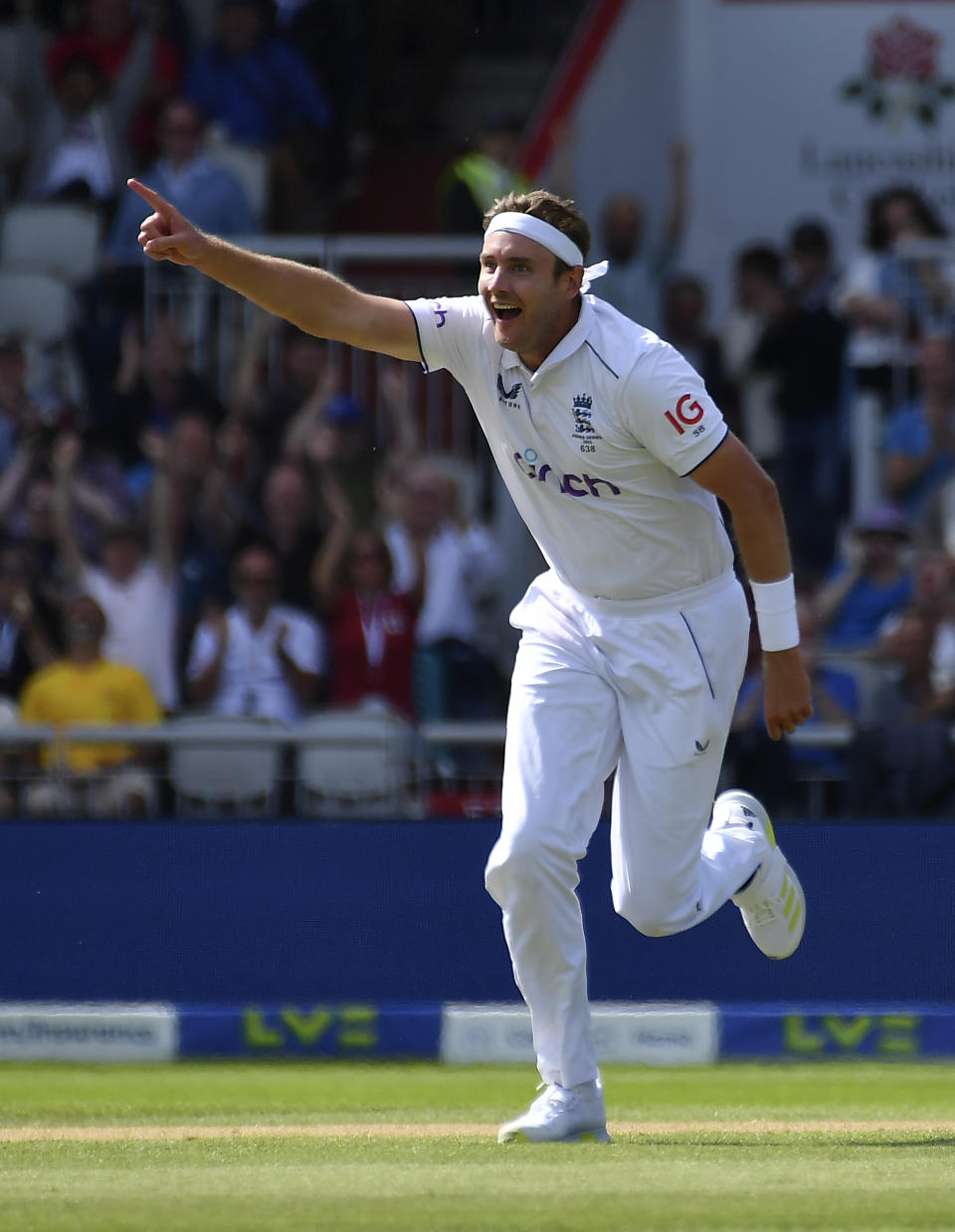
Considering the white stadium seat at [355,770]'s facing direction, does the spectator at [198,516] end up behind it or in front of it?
behind

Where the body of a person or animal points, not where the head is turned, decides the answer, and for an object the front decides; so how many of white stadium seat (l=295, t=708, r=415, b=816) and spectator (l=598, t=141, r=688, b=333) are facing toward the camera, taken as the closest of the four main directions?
2

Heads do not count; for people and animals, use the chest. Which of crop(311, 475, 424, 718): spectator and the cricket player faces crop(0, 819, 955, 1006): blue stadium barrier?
the spectator

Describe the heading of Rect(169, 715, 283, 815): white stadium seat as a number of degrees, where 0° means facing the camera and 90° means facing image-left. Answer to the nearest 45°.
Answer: approximately 0°

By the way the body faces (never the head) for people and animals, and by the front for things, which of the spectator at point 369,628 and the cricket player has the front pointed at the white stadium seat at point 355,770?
the spectator
